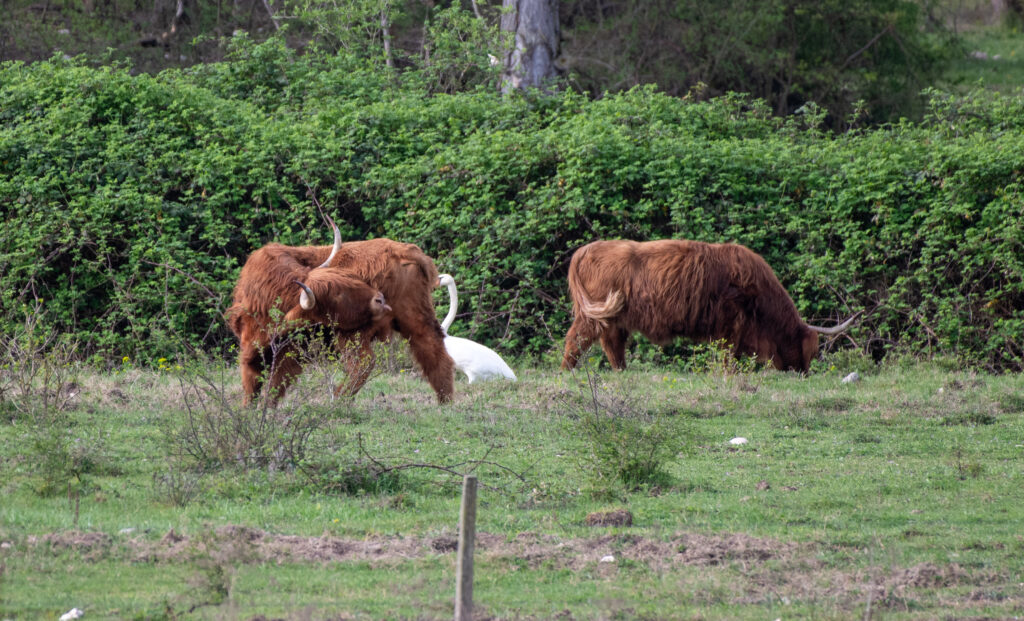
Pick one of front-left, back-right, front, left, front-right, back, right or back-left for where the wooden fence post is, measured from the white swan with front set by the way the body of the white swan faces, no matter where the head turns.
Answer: left

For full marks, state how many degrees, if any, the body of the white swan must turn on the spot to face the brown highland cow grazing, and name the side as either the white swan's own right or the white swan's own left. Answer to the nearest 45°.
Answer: approximately 180°

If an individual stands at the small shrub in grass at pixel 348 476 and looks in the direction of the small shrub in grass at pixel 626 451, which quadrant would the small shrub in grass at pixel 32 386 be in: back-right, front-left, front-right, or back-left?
back-left

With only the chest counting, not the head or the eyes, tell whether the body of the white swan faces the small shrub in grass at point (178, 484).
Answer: no

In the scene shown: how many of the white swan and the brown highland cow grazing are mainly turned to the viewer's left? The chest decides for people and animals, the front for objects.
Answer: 1

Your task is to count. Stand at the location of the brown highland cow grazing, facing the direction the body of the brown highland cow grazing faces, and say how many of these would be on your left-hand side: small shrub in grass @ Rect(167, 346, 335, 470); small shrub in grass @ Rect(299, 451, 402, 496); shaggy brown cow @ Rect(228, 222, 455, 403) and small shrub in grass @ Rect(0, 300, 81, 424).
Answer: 0

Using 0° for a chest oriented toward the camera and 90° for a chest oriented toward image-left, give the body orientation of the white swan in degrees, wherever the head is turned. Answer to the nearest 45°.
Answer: approximately 90°

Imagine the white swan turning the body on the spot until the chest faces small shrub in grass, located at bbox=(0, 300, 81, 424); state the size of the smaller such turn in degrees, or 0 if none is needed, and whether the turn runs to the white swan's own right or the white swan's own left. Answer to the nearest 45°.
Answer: approximately 45° to the white swan's own left

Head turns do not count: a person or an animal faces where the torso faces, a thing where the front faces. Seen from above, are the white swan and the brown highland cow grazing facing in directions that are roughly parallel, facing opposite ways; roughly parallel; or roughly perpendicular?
roughly parallel, facing opposite ways

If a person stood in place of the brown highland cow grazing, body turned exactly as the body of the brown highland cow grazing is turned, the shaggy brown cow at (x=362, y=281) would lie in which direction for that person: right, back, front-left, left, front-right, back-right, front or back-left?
back-right

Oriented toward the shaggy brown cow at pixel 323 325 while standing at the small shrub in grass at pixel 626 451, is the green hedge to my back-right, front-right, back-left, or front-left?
front-right

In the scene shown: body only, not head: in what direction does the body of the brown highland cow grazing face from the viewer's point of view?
to the viewer's right

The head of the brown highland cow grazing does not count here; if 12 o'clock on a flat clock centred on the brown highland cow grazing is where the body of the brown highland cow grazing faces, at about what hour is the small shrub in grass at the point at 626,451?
The small shrub in grass is roughly at 3 o'clock from the brown highland cow grazing.

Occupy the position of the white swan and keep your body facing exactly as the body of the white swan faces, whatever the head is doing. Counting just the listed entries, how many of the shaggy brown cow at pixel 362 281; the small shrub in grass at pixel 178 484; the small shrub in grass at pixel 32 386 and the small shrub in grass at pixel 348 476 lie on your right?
0

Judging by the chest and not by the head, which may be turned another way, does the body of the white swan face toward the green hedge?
no

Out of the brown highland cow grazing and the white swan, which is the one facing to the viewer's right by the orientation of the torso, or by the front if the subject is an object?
the brown highland cow grazing

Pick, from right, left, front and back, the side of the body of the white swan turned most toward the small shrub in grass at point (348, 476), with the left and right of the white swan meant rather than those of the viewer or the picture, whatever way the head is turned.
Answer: left
